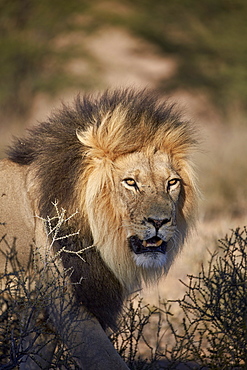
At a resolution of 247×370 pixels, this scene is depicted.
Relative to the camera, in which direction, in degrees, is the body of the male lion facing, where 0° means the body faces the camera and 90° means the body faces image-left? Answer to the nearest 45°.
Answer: approximately 315°
